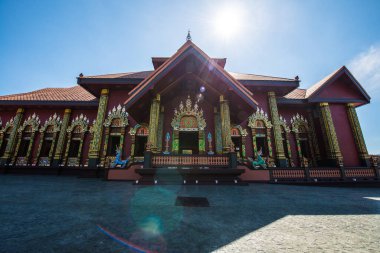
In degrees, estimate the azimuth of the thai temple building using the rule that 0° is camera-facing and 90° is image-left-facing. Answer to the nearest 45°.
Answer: approximately 0°
